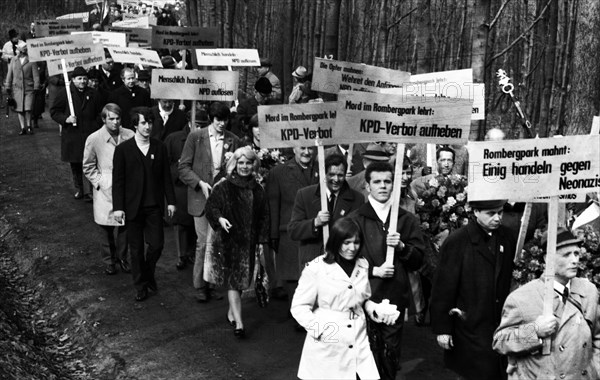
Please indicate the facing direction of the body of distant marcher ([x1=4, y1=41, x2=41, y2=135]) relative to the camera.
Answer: toward the camera

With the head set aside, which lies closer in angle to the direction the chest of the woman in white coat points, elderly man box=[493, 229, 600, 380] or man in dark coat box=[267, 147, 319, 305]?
the elderly man

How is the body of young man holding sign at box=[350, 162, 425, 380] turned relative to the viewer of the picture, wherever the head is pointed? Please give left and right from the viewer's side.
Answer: facing the viewer

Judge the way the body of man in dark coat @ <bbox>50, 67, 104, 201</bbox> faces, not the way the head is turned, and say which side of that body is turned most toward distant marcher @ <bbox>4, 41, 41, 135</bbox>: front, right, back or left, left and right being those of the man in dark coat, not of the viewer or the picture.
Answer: back

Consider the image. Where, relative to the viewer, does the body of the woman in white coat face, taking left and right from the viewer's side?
facing the viewer and to the right of the viewer

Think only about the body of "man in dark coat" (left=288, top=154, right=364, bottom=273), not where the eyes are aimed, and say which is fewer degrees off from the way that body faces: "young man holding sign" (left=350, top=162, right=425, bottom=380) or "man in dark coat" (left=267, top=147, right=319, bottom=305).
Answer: the young man holding sign

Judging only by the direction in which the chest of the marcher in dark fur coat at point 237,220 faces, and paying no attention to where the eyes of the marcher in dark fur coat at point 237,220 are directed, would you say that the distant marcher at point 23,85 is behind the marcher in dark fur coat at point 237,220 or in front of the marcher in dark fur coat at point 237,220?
behind

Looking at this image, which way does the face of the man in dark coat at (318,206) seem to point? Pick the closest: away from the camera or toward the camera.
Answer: toward the camera

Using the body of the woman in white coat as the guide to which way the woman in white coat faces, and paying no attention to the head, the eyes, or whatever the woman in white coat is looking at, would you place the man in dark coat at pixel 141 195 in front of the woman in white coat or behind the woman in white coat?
behind

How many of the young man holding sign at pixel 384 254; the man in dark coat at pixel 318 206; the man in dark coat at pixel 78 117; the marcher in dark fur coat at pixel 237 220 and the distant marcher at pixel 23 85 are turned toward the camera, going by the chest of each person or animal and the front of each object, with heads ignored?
5

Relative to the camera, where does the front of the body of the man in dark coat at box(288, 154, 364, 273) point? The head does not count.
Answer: toward the camera

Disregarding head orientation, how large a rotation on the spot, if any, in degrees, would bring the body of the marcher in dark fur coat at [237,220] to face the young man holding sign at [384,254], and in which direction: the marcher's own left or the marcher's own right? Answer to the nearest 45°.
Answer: approximately 45° to the marcher's own left

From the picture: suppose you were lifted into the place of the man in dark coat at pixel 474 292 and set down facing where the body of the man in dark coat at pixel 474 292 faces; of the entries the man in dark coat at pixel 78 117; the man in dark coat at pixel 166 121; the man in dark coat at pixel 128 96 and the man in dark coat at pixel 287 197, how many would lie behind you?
4

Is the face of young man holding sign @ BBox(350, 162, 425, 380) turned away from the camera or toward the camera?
toward the camera

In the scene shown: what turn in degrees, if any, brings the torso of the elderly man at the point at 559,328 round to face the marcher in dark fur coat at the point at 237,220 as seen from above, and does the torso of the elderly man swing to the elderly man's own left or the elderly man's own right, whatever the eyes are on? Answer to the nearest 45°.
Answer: approximately 180°

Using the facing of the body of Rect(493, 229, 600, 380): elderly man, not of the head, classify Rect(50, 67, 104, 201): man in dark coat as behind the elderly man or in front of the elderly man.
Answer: behind
